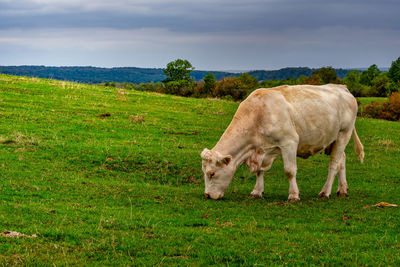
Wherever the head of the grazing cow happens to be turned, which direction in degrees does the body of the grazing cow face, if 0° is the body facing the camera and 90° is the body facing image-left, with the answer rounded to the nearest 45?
approximately 45°
